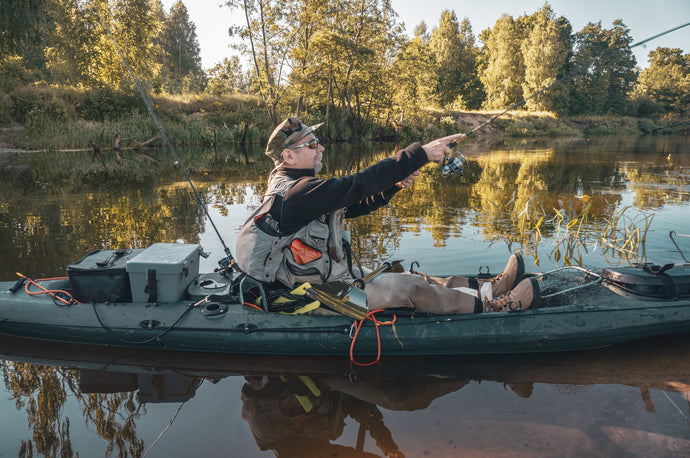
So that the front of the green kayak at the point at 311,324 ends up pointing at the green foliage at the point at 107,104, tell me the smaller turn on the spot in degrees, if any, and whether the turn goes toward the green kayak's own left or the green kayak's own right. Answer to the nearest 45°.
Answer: approximately 135° to the green kayak's own left

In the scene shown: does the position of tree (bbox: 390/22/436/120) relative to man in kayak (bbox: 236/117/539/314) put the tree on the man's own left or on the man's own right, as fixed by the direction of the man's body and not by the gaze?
on the man's own left

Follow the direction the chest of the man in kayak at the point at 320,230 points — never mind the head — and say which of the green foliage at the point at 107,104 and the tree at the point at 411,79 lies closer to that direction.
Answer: the tree

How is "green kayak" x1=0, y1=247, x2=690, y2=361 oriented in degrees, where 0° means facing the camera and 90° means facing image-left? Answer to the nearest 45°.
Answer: approximately 270°

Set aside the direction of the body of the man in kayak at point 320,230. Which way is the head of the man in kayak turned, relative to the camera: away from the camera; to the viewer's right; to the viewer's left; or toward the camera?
to the viewer's right

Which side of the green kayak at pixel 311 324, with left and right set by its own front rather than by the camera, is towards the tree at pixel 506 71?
left

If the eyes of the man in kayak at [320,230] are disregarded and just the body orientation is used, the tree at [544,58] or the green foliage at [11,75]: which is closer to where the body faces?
the tree

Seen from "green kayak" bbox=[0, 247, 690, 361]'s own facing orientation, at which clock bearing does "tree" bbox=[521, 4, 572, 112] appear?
The tree is roughly at 10 o'clock from the green kayak.

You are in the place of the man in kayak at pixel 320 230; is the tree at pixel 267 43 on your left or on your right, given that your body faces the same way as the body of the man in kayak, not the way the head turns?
on your left

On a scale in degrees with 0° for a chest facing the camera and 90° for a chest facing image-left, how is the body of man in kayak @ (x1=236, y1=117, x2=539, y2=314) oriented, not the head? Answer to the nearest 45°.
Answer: approximately 270°

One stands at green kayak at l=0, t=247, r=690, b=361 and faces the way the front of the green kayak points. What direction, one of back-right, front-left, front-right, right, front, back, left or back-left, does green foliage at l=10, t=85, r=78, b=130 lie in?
back-left

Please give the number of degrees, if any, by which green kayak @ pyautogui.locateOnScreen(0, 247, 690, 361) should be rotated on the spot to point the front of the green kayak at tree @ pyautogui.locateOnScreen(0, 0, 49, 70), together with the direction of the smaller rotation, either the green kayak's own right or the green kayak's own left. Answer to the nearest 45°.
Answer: approximately 135° to the green kayak's own left
